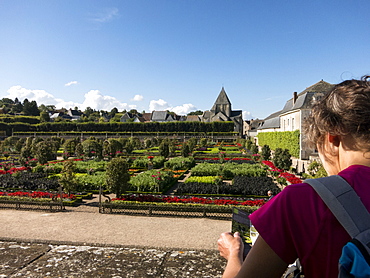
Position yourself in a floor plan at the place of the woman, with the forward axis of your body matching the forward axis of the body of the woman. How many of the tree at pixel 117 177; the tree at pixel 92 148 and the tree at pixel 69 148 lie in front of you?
3

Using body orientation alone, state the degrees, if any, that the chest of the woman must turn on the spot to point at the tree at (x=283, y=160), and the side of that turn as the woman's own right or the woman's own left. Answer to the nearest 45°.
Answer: approximately 45° to the woman's own right

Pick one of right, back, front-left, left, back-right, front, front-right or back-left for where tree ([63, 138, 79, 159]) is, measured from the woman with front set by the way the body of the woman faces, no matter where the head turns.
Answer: front

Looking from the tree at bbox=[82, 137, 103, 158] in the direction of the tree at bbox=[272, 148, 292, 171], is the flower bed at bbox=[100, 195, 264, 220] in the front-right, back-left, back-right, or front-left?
front-right

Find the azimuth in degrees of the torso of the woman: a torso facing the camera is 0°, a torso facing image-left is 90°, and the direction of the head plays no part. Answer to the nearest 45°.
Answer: approximately 135°

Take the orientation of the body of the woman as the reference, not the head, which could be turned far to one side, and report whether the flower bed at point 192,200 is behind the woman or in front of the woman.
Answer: in front

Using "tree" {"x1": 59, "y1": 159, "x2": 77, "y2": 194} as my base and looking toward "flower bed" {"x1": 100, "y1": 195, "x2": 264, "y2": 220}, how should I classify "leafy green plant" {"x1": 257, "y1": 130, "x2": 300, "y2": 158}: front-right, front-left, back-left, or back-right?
front-left

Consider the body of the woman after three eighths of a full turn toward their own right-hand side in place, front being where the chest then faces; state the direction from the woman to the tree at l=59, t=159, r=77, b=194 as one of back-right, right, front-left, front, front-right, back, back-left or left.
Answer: back-left

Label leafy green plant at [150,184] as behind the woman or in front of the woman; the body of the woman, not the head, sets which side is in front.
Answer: in front

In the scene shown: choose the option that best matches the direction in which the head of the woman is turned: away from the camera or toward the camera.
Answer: away from the camera

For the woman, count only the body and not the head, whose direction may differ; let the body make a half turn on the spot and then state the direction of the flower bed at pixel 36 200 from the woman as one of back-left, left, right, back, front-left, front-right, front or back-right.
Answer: back

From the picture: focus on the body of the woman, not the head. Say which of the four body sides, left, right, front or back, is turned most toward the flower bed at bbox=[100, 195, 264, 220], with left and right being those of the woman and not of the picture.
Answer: front
